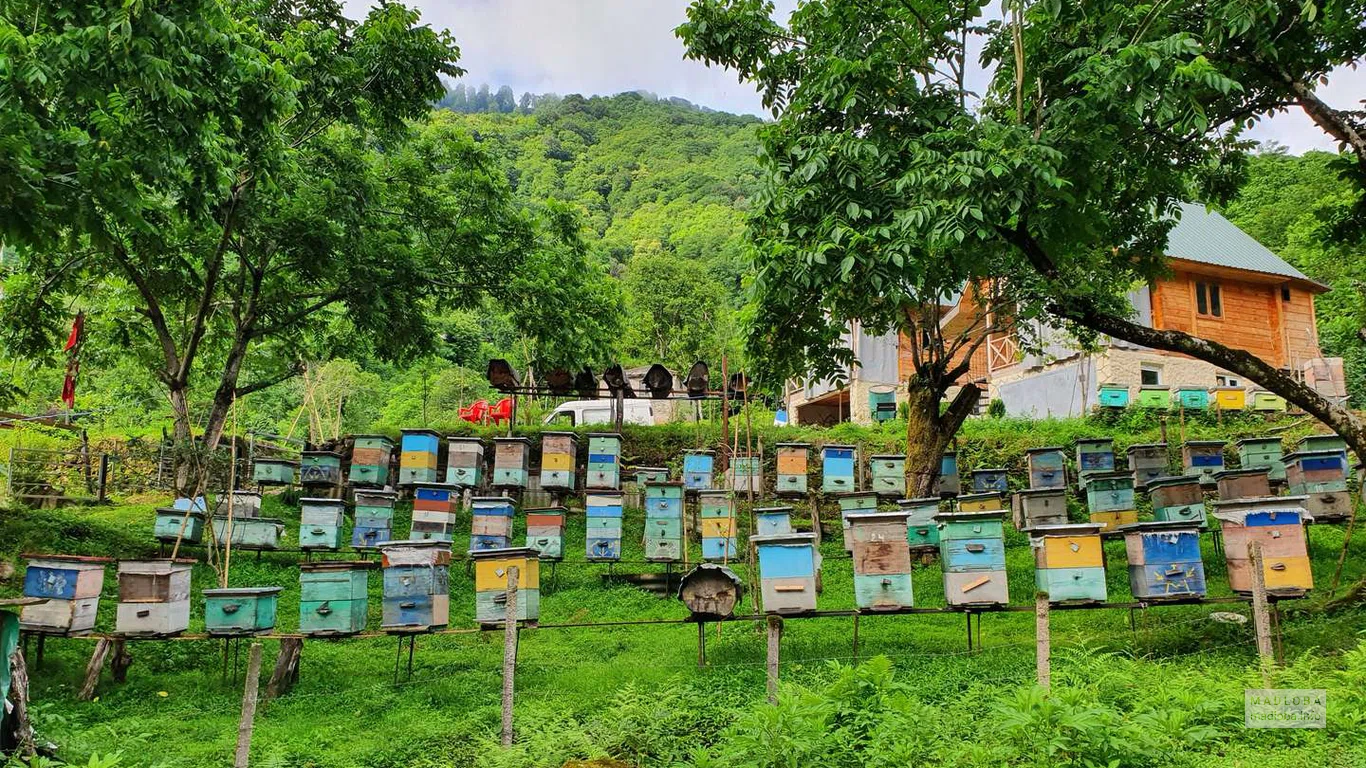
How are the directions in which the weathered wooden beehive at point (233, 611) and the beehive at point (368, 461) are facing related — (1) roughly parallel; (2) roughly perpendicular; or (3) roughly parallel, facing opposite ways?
roughly parallel

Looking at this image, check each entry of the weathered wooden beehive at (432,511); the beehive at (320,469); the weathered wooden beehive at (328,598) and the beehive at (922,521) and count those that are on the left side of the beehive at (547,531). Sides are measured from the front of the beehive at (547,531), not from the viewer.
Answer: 1

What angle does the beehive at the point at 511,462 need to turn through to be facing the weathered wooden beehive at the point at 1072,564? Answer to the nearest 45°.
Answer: approximately 45° to its left

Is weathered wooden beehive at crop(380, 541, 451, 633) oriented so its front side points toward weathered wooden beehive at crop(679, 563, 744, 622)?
no

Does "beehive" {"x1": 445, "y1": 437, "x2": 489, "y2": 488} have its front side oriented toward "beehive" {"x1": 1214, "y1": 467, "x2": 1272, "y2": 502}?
no

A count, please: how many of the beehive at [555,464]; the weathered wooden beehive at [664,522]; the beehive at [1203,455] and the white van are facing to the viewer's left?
1

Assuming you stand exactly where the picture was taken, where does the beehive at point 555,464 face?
facing the viewer

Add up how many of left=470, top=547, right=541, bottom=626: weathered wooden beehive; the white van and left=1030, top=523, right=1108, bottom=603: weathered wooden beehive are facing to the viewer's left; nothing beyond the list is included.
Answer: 1

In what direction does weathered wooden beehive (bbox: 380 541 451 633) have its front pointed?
toward the camera

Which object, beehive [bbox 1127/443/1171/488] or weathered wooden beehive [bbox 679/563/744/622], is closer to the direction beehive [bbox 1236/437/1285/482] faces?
the weathered wooden beehive

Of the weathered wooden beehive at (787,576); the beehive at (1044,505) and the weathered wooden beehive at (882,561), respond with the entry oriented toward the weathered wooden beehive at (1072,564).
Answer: the beehive

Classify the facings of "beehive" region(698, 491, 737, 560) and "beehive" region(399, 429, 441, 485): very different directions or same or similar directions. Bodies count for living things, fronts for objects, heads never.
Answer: same or similar directions

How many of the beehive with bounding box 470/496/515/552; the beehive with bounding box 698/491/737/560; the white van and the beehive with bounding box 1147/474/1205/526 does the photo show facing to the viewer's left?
1

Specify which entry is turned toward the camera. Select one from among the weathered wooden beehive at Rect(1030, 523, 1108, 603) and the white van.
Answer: the weathered wooden beehive

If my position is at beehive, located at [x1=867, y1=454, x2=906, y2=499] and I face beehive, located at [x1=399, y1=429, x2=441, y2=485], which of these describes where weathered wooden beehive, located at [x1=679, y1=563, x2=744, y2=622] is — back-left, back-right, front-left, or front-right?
front-left

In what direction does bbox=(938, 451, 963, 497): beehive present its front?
toward the camera

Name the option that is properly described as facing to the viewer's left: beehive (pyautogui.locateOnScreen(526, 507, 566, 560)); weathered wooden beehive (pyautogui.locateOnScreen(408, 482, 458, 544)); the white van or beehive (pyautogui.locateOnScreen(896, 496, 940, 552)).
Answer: the white van

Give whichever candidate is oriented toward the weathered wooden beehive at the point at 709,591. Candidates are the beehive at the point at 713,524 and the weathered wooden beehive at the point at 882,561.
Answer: the beehive

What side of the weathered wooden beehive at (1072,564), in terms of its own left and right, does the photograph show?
front

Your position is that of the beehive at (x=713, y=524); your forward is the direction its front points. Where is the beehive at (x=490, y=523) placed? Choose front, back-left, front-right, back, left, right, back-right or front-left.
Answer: right

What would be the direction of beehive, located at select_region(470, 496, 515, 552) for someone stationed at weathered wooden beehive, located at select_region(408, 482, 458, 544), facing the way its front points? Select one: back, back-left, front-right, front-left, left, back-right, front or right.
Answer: front-left

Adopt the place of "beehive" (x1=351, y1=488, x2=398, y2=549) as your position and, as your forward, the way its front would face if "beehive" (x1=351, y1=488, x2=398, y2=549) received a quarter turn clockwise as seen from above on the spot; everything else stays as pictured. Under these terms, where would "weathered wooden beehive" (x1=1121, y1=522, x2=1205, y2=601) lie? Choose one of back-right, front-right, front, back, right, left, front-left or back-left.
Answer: back-left

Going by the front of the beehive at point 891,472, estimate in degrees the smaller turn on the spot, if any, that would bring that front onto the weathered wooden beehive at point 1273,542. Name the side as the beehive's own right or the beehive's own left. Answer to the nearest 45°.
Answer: approximately 45° to the beehive's own left
